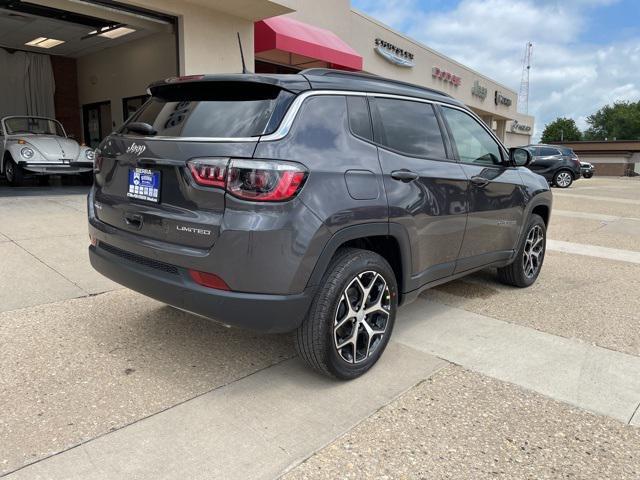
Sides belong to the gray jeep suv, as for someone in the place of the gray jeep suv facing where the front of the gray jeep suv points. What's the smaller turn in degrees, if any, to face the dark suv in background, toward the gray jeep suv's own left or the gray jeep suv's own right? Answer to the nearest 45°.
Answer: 0° — it already faces it

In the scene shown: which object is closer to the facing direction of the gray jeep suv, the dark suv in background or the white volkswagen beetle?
the dark suv in background

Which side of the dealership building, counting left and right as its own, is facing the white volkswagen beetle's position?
right

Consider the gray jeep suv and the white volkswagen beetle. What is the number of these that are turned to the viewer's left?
0

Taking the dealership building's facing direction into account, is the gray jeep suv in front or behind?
in front

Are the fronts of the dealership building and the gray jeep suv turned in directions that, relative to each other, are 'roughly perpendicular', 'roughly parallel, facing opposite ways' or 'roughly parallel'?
roughly perpendicular

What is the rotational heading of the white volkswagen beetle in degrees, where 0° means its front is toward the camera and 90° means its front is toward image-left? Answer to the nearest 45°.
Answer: approximately 315°

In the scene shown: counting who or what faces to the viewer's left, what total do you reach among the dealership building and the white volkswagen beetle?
0

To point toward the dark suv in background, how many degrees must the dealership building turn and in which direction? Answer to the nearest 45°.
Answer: approximately 45° to its left

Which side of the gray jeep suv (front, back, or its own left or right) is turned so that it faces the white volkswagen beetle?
left

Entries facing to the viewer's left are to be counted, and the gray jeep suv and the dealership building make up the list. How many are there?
0

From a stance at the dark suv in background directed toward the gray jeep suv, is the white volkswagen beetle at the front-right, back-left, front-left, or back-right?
front-right

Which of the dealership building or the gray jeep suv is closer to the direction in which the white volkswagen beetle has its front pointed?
the gray jeep suv

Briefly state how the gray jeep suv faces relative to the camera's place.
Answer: facing away from the viewer and to the right of the viewer

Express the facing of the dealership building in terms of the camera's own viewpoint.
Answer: facing the viewer and to the right of the viewer
